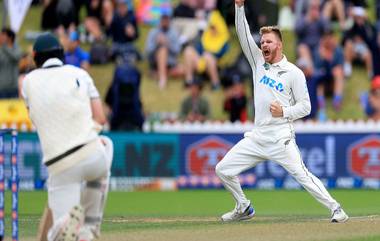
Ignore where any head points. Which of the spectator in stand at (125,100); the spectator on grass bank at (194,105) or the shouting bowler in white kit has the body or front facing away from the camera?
the spectator in stand at (125,100)

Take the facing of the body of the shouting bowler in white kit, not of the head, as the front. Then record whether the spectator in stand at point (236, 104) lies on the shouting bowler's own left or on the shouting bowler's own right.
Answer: on the shouting bowler's own right

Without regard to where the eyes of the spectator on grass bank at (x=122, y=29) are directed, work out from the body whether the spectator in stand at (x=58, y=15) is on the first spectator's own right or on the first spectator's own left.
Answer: on the first spectator's own right

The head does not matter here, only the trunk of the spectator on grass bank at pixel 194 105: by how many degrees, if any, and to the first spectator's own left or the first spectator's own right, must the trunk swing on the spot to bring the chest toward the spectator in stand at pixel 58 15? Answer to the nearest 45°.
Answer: approximately 135° to the first spectator's own right

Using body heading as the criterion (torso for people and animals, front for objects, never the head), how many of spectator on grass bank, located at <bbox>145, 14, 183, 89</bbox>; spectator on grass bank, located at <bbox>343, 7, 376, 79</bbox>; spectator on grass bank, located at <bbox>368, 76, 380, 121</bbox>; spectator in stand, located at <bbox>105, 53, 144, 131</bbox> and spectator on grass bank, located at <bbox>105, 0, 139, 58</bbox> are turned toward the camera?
4

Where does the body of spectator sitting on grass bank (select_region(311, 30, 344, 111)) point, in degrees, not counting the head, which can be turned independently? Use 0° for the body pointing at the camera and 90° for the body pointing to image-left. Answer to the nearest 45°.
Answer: approximately 0°

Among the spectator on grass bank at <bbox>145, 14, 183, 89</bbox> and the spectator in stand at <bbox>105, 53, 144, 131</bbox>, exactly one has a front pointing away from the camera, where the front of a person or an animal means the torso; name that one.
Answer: the spectator in stand at <bbox>105, 53, 144, 131</bbox>

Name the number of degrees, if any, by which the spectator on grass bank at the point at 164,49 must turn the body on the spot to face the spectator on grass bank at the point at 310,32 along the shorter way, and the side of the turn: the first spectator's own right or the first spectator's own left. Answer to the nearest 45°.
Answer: approximately 90° to the first spectator's own left
